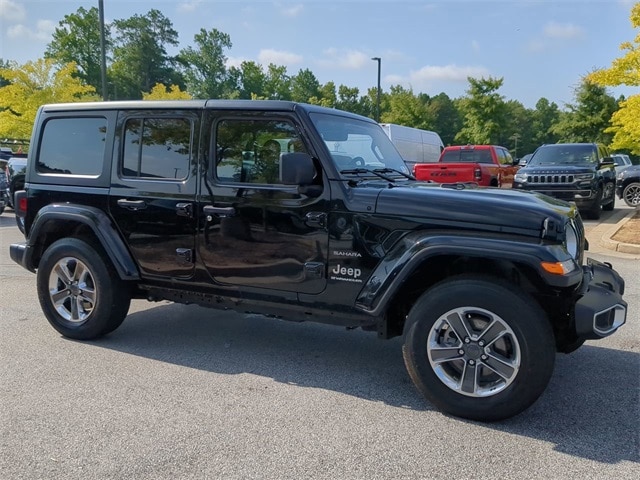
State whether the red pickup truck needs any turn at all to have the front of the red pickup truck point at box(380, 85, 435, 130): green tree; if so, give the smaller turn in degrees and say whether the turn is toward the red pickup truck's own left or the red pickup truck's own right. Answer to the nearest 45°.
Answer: approximately 45° to the red pickup truck's own left

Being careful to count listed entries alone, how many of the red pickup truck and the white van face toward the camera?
0

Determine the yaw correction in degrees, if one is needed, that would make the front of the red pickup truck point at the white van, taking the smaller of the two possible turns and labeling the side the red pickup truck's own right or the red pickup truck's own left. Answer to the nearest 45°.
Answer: approximately 45° to the red pickup truck's own left

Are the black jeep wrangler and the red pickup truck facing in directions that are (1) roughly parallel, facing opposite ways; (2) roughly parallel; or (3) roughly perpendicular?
roughly perpendicular

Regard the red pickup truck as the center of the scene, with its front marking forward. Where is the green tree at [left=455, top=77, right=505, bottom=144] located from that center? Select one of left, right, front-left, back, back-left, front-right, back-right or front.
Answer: front-left

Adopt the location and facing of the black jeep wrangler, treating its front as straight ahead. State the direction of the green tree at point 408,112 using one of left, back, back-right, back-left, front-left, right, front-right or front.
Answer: back-left

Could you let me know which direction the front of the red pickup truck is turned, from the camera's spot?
facing away from the viewer and to the right of the viewer

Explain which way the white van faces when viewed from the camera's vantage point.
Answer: facing away from the viewer and to the right of the viewer

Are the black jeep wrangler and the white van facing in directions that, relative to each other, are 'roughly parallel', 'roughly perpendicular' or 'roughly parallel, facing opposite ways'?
roughly perpendicular

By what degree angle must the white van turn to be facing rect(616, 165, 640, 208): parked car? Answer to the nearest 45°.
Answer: approximately 90° to its right

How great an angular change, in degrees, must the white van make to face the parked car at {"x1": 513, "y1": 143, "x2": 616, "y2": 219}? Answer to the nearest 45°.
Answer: approximately 135° to its right

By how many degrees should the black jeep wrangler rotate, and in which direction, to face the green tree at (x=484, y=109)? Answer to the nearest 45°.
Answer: approximately 135° to its left

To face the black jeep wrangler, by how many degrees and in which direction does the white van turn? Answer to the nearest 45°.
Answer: approximately 135° to its right

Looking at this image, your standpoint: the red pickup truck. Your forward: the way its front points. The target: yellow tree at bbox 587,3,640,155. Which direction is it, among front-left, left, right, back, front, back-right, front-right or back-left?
right

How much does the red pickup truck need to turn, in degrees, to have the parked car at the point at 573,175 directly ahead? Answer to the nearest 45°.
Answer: approximately 90° to its right
